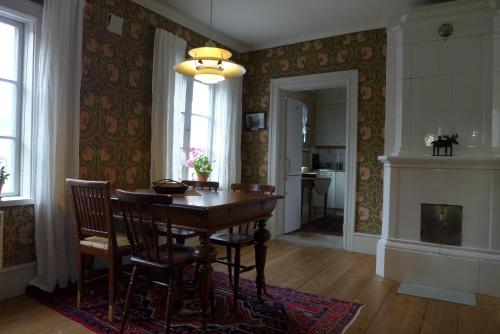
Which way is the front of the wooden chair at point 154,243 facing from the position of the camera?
facing away from the viewer and to the right of the viewer

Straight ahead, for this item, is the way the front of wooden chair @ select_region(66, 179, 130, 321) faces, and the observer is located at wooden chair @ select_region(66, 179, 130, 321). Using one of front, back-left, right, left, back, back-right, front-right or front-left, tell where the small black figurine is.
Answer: front-right

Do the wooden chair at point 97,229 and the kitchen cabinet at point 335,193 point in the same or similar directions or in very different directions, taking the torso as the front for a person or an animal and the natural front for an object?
very different directions

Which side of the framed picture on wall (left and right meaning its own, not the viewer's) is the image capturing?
front

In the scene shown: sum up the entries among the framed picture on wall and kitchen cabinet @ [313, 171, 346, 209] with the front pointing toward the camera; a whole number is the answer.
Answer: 2

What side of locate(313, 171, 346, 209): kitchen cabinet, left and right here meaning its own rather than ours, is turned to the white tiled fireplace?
front

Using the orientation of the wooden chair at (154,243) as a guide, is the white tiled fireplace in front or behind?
in front

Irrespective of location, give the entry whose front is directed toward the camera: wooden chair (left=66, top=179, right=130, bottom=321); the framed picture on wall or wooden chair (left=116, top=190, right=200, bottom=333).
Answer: the framed picture on wall

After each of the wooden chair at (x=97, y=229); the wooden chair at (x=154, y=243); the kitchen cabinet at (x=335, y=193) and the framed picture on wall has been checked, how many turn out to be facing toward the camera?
2

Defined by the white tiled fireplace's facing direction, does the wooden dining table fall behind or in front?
in front

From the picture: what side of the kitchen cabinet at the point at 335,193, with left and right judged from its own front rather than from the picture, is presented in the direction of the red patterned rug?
front

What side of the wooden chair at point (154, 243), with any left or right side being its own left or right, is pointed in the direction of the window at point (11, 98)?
left
